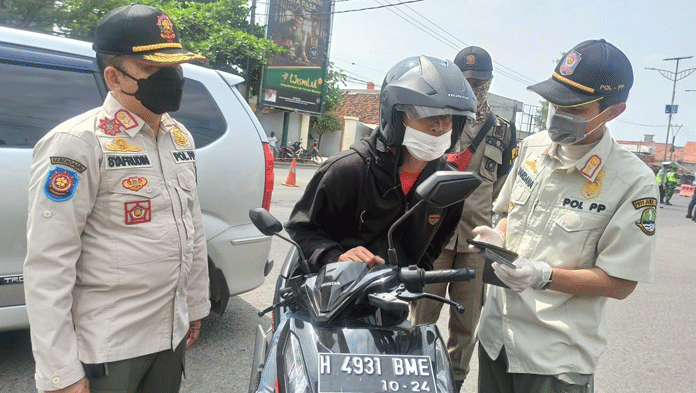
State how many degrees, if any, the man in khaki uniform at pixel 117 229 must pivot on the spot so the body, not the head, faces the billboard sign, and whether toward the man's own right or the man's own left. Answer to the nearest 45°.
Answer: approximately 135° to the man's own left

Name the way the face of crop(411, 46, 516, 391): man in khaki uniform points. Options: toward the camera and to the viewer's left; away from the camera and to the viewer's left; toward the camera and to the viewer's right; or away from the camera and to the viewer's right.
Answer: toward the camera and to the viewer's left

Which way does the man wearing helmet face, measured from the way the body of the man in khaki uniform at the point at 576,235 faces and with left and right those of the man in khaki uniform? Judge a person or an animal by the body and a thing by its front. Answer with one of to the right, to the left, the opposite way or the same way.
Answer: to the left

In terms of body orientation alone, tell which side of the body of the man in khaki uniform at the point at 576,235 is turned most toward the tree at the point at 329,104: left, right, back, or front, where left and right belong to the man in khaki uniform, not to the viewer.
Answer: right

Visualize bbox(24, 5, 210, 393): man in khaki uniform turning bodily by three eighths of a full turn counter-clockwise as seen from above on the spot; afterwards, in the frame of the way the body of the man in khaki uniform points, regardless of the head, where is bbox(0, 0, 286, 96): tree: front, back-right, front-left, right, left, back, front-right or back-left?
front

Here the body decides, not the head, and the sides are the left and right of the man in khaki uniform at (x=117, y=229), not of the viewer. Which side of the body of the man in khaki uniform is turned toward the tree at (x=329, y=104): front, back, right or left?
left

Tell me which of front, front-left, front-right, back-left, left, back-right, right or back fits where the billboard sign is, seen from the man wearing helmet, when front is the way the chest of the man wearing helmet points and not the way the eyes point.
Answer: back-left

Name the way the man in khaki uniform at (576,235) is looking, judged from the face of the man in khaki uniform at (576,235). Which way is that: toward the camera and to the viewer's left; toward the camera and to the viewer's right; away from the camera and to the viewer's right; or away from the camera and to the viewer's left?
toward the camera and to the viewer's left

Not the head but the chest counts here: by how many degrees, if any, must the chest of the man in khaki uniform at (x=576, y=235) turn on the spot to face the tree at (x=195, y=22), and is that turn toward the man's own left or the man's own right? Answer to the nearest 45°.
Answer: approximately 90° to the man's own right

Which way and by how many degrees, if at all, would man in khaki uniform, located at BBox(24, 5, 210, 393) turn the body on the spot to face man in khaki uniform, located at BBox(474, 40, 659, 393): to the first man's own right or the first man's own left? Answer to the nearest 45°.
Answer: approximately 45° to the first man's own left

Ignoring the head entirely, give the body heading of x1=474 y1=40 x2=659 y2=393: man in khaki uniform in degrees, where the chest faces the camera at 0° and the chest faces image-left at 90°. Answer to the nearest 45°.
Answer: approximately 45°

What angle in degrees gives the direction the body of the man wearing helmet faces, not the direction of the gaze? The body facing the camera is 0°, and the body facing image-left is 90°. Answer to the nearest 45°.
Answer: approximately 315°

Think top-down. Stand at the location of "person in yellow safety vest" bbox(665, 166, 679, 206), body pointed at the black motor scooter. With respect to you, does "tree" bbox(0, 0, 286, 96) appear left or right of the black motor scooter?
right
